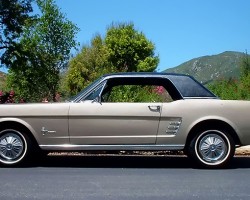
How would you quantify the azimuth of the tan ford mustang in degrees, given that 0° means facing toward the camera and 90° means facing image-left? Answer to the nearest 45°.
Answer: approximately 90°

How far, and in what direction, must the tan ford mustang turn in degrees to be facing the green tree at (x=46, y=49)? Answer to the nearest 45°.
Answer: approximately 90° to its right

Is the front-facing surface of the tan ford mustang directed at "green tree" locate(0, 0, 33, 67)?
no

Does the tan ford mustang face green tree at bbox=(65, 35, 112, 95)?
no

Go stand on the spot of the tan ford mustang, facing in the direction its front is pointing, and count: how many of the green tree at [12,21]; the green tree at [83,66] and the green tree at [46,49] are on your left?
0
